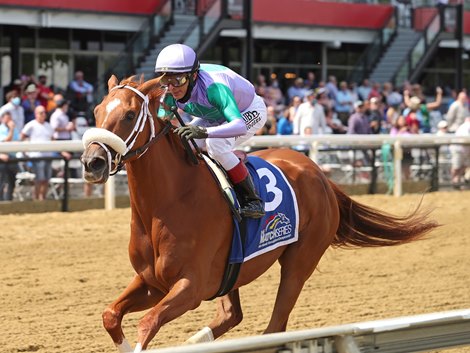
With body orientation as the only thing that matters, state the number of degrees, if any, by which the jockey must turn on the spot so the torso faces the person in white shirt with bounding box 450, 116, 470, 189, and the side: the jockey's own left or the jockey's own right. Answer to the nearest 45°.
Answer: approximately 135° to the jockey's own right

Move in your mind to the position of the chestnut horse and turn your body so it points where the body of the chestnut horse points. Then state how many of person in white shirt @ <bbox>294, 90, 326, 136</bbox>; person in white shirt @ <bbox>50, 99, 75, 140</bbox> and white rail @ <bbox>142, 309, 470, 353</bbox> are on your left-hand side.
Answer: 1

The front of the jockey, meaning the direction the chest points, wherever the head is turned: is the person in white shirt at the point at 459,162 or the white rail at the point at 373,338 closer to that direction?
the white rail

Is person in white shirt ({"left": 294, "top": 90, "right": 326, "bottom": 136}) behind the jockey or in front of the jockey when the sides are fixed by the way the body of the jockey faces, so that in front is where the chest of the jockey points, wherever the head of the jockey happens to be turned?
behind

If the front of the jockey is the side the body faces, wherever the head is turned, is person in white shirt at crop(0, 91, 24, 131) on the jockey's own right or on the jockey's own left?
on the jockey's own right

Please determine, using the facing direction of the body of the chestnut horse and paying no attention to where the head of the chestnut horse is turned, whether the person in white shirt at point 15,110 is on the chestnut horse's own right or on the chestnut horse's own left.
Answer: on the chestnut horse's own right

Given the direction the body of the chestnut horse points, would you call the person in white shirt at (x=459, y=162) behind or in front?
behind

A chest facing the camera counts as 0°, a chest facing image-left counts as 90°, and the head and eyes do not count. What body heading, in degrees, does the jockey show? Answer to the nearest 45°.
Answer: approximately 45°

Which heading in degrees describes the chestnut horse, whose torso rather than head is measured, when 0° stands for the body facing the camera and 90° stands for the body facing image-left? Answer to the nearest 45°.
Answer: approximately 45°

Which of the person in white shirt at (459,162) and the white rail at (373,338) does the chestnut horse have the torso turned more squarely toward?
the white rail

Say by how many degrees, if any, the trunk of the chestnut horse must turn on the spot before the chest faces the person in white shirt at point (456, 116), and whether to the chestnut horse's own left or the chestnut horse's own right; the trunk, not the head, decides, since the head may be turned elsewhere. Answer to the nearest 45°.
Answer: approximately 135° to the chestnut horse's own right
